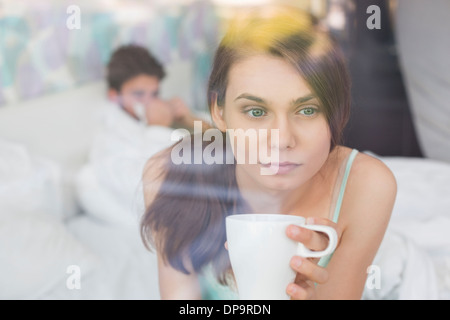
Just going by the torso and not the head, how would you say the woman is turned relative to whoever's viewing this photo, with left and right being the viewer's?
facing the viewer
